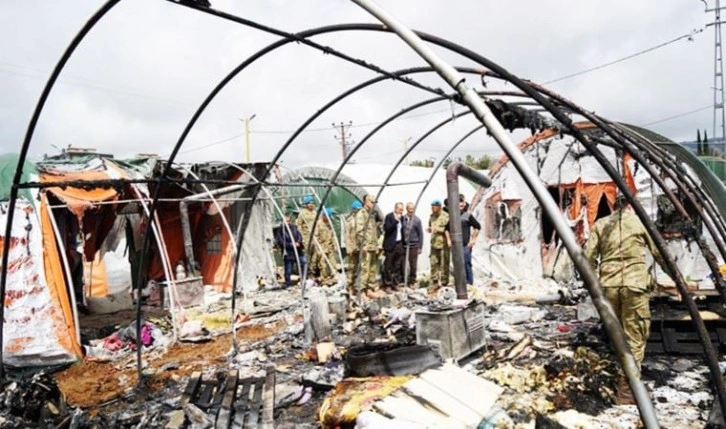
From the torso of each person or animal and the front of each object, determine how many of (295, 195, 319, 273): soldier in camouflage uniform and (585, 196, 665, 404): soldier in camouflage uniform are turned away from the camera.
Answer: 1

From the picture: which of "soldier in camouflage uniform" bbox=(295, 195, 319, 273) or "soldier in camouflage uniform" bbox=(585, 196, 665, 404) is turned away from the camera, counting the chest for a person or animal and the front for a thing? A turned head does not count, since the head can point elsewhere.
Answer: "soldier in camouflage uniform" bbox=(585, 196, 665, 404)

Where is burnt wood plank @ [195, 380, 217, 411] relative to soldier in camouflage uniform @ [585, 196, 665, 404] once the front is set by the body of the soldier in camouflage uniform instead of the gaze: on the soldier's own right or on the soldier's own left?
on the soldier's own left

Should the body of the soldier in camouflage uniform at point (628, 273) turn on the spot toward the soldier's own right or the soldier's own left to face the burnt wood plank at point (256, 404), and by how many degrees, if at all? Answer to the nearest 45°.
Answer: approximately 135° to the soldier's own left

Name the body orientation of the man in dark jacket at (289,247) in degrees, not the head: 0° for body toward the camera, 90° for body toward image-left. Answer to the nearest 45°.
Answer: approximately 315°

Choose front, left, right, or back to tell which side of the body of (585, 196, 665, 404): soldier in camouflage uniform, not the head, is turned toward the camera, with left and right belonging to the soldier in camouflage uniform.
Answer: back
